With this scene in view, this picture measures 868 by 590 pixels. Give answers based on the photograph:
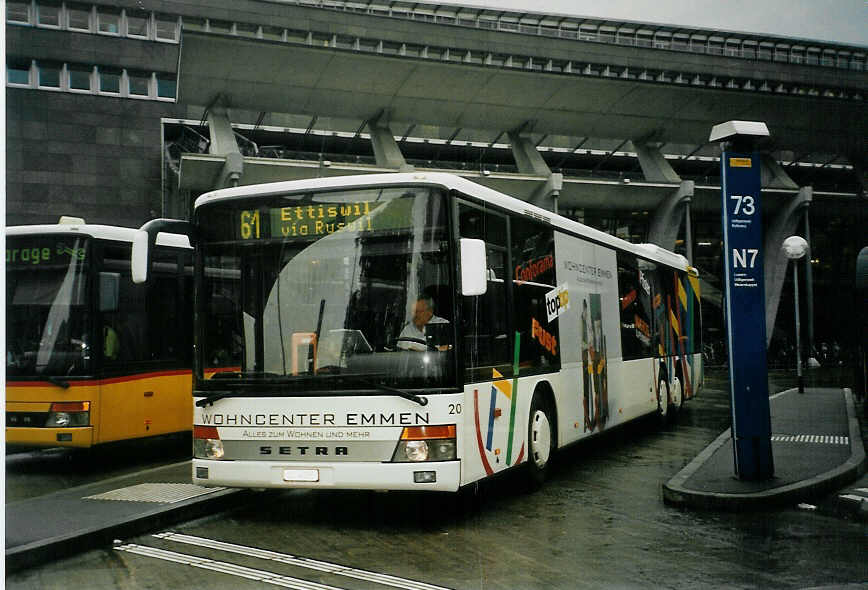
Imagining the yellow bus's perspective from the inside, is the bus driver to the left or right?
on its left

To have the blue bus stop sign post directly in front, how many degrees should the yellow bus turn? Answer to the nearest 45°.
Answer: approximately 90° to its left

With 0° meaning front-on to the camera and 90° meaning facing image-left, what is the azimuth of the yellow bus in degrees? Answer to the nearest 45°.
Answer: approximately 45°

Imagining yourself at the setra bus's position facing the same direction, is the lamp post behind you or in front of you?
behind

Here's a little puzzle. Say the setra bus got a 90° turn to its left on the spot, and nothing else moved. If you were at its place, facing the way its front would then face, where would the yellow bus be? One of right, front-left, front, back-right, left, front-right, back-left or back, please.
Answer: back

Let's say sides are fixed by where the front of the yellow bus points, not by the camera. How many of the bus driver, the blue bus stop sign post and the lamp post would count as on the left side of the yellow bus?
3

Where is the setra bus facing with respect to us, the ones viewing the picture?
facing the viewer and to the left of the viewer
